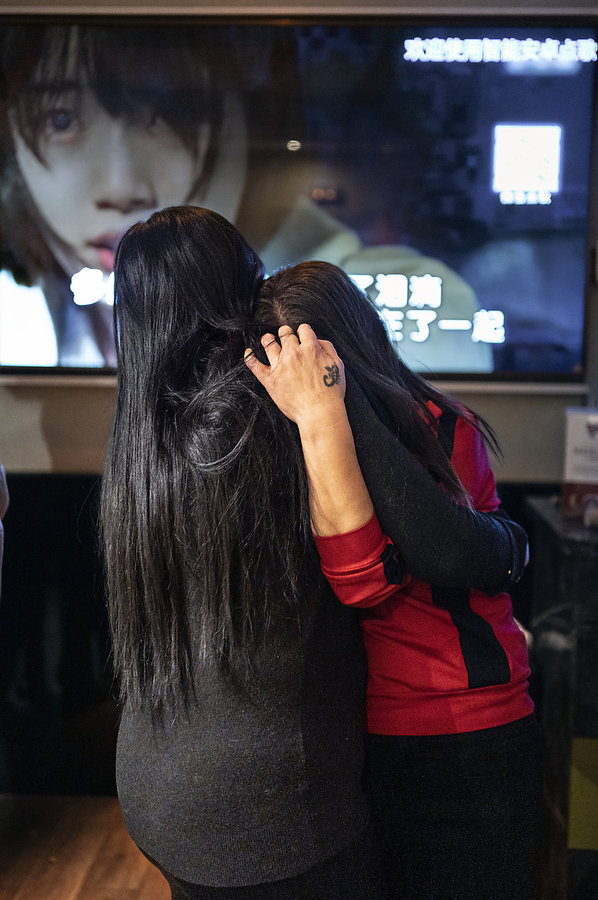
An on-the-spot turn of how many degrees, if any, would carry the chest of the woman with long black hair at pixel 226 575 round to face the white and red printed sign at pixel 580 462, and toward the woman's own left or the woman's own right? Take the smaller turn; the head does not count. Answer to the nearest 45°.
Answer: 0° — they already face it

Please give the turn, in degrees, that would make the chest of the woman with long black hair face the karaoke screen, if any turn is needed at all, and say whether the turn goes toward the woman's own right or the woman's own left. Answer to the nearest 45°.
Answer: approximately 45° to the woman's own left

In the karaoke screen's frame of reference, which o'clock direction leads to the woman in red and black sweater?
The woman in red and black sweater is roughly at 12 o'clock from the karaoke screen.

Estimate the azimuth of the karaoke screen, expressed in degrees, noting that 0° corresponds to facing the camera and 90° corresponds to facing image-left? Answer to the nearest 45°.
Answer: approximately 0°

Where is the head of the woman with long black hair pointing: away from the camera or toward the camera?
away from the camera

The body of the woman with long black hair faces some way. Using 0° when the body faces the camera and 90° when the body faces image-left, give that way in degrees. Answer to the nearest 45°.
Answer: approximately 225°

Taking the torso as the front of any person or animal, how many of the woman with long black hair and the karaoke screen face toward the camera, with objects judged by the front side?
1
